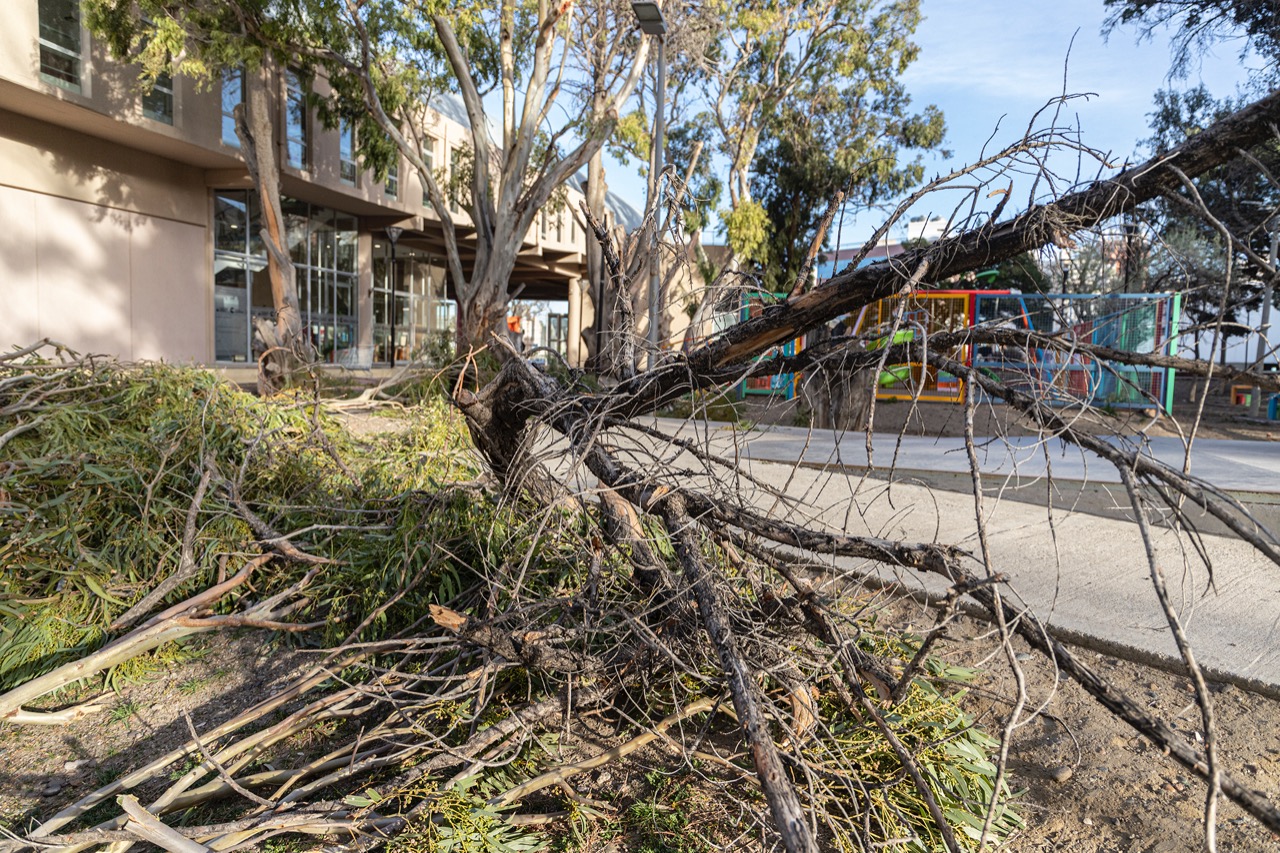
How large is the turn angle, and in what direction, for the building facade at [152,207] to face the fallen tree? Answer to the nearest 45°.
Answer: approximately 45° to its right

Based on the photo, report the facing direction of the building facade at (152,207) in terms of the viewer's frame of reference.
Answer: facing the viewer and to the right of the viewer

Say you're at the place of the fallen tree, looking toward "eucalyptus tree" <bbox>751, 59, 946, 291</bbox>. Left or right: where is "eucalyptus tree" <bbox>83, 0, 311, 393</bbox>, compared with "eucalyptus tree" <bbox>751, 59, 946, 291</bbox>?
left

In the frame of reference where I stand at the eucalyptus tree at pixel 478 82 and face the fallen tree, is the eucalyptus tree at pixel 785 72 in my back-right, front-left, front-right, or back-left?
back-left

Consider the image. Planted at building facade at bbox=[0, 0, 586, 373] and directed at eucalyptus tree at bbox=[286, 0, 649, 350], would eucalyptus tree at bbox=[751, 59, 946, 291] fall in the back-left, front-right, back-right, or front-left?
front-left

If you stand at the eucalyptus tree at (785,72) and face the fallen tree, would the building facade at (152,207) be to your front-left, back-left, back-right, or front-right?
front-right

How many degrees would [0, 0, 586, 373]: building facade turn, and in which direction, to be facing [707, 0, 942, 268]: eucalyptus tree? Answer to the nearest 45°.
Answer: approximately 45° to its left

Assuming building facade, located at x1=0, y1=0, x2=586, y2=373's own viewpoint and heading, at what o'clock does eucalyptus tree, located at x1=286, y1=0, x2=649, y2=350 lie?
The eucalyptus tree is roughly at 12 o'clock from the building facade.

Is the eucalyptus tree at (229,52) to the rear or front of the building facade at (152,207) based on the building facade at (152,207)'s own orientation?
to the front

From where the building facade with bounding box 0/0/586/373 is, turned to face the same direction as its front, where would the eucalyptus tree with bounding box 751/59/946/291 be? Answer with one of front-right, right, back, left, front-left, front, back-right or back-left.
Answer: front-left
